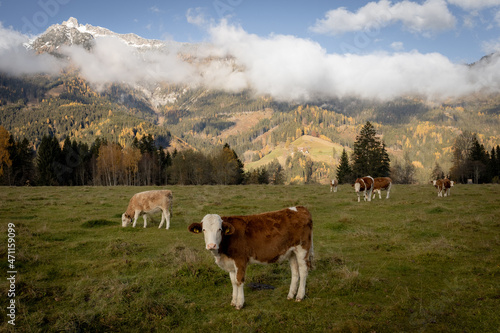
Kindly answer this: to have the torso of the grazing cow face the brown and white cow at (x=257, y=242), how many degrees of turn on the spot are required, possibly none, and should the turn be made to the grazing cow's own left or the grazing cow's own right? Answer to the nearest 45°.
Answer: approximately 90° to the grazing cow's own left

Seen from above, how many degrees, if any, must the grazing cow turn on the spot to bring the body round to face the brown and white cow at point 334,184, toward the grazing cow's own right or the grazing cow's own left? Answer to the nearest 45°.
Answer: approximately 135° to the grazing cow's own right

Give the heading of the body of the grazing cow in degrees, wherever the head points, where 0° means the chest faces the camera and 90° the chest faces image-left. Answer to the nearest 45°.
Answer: approximately 90°
